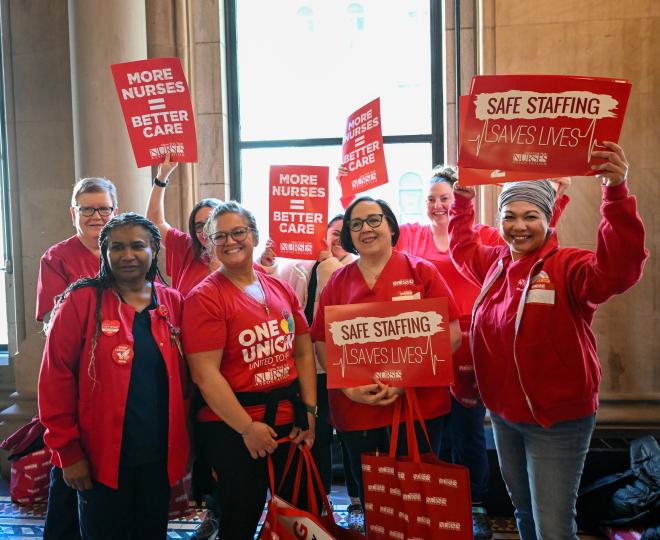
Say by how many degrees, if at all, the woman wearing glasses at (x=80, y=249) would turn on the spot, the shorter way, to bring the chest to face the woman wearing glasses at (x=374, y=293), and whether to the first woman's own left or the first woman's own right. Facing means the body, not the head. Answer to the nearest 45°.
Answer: approximately 45° to the first woman's own left

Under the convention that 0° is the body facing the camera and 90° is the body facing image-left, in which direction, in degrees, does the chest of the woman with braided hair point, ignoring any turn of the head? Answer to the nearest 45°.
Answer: approximately 315°

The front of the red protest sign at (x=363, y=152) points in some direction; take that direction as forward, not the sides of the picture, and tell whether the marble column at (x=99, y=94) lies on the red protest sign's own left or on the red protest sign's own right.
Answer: on the red protest sign's own right

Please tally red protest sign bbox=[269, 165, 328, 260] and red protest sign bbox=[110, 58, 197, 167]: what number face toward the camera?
2

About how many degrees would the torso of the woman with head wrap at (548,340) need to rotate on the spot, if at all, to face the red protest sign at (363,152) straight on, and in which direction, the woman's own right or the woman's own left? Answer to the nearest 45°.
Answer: approximately 90° to the woman's own right

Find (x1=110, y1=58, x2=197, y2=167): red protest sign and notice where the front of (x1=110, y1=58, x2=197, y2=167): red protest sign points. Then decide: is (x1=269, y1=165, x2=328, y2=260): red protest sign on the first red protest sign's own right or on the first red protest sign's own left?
on the first red protest sign's own left

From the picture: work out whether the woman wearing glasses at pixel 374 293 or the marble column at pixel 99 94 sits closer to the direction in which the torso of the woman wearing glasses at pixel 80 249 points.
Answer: the woman wearing glasses

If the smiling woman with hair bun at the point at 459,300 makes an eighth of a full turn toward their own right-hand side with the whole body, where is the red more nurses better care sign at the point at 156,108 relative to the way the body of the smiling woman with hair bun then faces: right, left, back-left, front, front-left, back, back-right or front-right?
front-right
